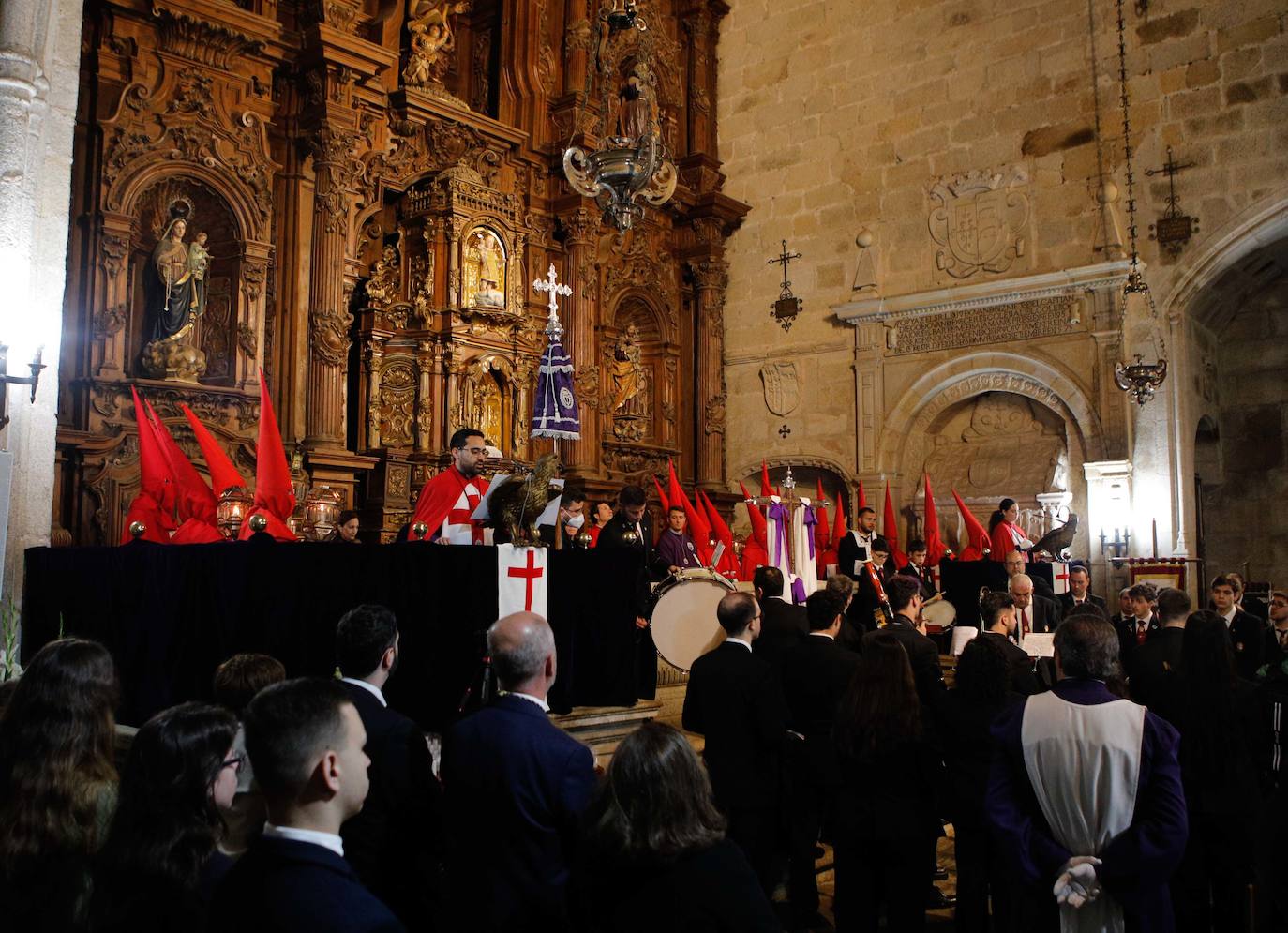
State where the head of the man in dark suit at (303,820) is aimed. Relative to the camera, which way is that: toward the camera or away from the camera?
away from the camera

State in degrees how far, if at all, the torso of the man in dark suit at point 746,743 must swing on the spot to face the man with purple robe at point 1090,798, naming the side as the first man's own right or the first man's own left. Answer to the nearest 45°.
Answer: approximately 90° to the first man's own right

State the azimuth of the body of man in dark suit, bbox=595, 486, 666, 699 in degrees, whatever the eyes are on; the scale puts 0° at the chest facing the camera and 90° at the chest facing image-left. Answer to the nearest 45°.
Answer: approximately 315°

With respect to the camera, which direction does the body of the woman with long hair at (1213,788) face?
away from the camera

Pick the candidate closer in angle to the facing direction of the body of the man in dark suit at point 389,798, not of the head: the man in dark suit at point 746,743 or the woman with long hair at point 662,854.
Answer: the man in dark suit

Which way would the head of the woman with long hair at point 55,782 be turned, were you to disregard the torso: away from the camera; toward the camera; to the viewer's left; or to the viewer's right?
away from the camera

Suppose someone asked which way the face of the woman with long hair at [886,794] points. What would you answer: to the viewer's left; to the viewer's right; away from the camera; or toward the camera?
away from the camera

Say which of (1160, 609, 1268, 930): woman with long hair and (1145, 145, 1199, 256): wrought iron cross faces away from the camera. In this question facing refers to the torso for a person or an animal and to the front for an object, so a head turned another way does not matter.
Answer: the woman with long hair

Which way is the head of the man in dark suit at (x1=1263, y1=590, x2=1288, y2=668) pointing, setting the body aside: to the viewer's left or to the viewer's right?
to the viewer's left

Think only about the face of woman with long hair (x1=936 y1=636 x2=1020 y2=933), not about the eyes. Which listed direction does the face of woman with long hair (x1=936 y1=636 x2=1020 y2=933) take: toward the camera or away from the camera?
away from the camera

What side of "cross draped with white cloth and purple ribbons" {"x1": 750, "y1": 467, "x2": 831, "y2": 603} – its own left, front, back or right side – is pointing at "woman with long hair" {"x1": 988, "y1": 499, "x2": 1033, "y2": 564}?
left

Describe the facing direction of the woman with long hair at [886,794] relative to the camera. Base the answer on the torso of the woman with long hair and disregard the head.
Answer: away from the camera

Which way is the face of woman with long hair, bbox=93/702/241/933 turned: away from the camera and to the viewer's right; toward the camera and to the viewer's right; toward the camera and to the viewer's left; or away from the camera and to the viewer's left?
away from the camera and to the viewer's right

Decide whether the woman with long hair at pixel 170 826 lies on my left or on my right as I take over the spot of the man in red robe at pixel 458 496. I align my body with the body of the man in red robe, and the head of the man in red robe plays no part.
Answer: on my right

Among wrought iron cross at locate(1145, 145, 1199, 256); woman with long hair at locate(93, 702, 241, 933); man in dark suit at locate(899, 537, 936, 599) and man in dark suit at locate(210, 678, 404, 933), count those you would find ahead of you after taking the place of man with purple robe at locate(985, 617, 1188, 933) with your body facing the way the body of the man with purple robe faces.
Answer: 2
